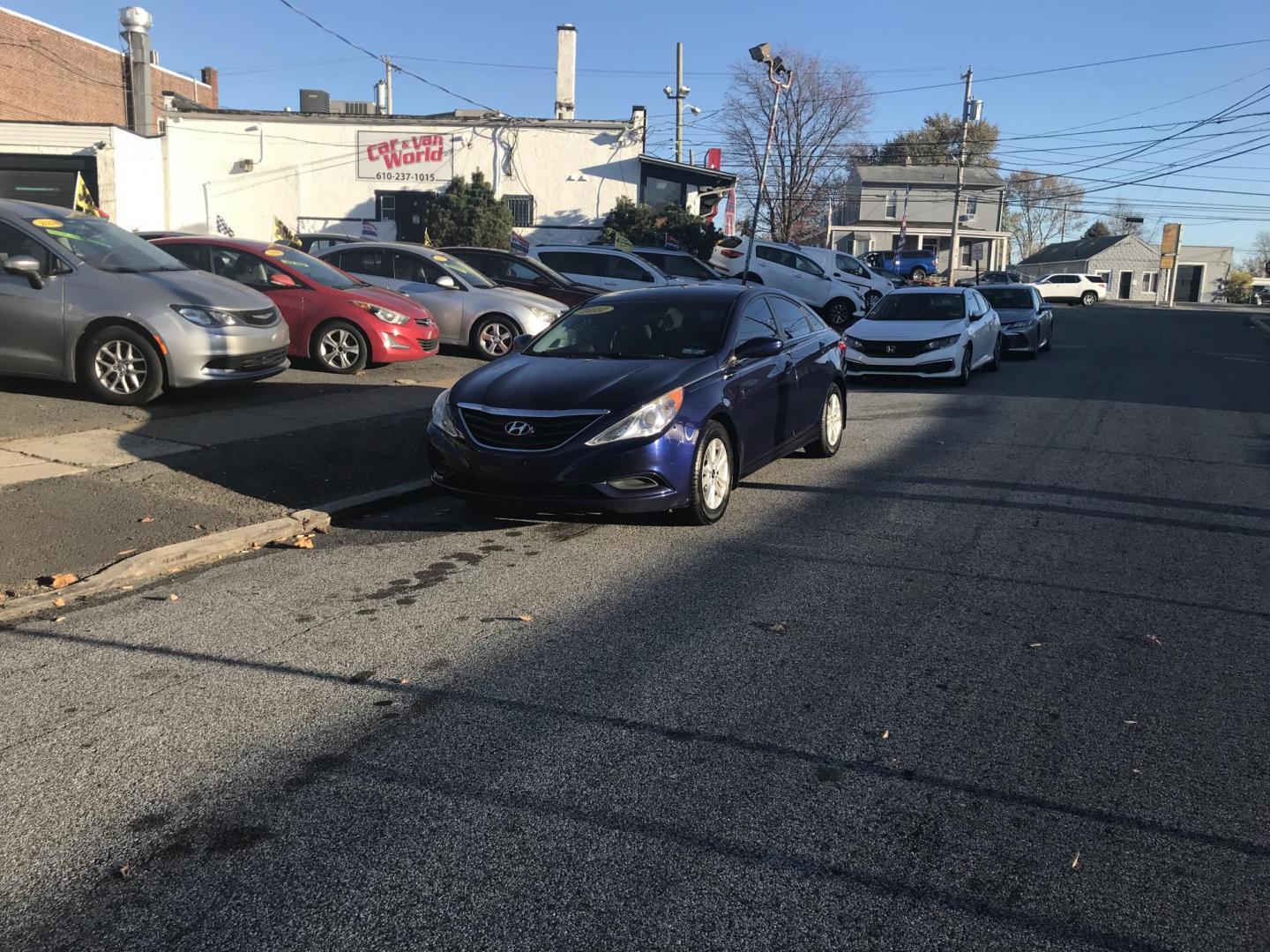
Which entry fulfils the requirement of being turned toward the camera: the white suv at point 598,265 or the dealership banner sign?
the dealership banner sign

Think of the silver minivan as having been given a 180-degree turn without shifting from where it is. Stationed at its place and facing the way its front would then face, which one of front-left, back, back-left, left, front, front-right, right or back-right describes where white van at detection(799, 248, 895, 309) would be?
right

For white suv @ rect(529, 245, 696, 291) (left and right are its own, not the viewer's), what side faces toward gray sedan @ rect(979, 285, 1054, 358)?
front

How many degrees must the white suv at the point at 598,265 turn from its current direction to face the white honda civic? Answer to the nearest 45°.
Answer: approximately 45° to its right

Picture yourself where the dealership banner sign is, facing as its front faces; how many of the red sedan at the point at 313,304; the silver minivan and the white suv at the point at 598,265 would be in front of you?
3

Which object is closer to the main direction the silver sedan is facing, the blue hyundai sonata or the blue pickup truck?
the blue hyundai sonata

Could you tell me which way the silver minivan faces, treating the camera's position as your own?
facing the viewer and to the right of the viewer

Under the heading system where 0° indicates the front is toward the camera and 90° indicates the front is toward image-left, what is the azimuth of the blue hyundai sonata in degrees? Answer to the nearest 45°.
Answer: approximately 45°

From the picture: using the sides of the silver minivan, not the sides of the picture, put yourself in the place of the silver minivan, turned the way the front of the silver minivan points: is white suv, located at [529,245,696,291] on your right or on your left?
on your left

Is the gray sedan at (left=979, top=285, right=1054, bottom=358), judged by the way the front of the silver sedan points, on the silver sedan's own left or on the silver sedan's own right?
on the silver sedan's own left

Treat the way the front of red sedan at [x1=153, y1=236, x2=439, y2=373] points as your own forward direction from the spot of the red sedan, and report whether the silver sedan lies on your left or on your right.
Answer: on your left

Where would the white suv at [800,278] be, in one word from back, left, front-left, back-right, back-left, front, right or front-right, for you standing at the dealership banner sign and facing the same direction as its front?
front-left

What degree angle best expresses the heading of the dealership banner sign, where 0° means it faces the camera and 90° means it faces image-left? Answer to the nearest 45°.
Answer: approximately 0°

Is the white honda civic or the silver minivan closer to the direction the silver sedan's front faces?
the white honda civic

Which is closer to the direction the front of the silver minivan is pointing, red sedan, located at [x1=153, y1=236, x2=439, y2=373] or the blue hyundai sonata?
the blue hyundai sonata

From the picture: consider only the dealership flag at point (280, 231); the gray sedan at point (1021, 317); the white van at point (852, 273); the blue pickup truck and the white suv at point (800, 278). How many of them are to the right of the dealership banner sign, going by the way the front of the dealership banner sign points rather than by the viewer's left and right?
1
